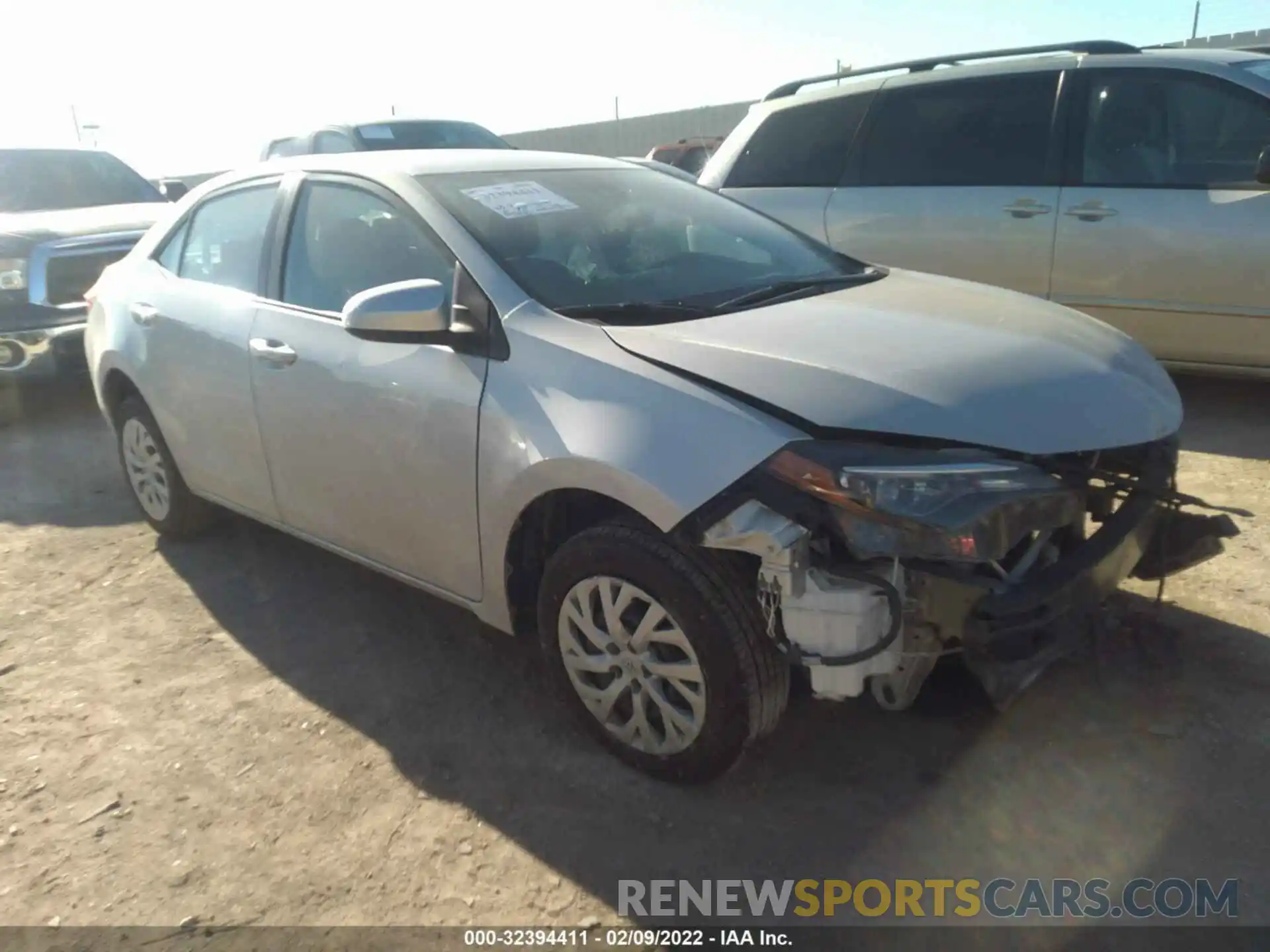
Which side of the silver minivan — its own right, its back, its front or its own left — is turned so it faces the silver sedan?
right

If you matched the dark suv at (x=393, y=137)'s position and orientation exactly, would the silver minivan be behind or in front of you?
in front

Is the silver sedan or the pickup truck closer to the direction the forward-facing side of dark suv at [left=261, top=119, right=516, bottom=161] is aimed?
the silver sedan

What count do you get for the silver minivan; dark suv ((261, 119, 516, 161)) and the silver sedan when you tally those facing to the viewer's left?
0

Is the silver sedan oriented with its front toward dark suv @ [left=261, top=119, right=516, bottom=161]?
no

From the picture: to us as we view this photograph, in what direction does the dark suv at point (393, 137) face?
facing the viewer and to the right of the viewer

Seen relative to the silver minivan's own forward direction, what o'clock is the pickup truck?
The pickup truck is roughly at 6 o'clock from the silver minivan.

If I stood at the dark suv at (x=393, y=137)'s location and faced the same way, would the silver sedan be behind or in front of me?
in front

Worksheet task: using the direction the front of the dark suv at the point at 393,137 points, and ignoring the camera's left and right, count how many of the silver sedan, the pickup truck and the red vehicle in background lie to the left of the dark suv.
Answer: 1

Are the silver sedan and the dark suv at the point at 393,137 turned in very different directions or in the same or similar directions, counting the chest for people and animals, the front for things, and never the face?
same or similar directions

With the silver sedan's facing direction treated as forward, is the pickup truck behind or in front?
behind

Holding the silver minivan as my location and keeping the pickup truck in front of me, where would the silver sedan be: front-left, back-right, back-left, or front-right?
front-left

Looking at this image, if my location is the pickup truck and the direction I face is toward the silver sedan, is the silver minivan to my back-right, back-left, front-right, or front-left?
front-left

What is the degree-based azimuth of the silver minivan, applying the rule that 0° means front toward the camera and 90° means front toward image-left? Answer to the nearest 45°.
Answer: approximately 270°
